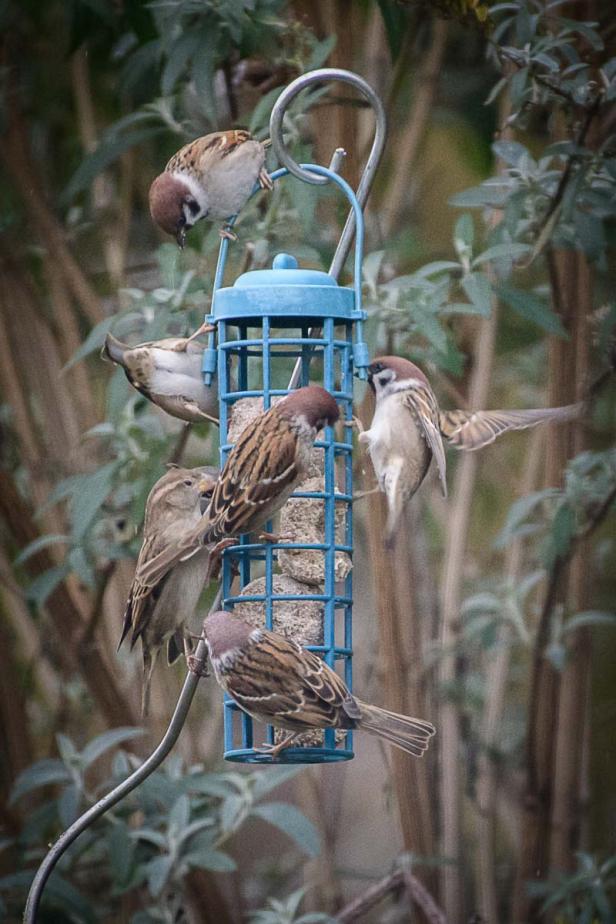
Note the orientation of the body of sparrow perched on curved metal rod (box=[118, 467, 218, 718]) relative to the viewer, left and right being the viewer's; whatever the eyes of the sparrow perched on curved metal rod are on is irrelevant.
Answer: facing to the right of the viewer

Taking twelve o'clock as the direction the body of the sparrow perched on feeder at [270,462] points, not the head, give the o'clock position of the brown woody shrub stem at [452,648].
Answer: The brown woody shrub stem is roughly at 11 o'clock from the sparrow perched on feeder.

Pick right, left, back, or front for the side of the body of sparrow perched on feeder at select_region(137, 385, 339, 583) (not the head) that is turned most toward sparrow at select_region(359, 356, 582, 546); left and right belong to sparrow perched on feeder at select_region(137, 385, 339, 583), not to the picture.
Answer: front

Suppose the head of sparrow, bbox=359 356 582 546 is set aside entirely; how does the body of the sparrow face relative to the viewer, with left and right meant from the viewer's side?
facing to the left of the viewer

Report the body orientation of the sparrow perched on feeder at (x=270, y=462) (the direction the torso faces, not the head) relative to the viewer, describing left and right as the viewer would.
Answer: facing away from the viewer and to the right of the viewer

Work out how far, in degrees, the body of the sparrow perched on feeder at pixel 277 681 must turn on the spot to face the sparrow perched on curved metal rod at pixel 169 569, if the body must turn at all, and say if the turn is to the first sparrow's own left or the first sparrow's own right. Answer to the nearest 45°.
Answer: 0° — it already faces it

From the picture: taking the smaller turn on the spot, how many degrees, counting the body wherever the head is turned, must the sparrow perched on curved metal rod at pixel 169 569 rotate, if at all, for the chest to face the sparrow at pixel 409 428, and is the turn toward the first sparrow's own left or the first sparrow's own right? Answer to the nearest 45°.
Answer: approximately 45° to the first sparrow's own right

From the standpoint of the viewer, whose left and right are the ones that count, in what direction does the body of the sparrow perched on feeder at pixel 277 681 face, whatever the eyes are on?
facing away from the viewer and to the left of the viewer

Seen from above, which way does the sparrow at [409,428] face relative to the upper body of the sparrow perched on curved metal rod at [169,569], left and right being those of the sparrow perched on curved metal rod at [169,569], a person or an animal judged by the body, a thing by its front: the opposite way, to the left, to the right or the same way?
the opposite way

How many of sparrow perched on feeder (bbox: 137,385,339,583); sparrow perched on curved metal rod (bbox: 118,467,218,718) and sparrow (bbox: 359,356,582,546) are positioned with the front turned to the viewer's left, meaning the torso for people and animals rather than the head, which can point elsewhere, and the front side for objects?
1

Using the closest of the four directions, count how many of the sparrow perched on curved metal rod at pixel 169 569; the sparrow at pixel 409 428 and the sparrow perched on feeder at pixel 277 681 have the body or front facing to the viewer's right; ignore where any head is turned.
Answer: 1
